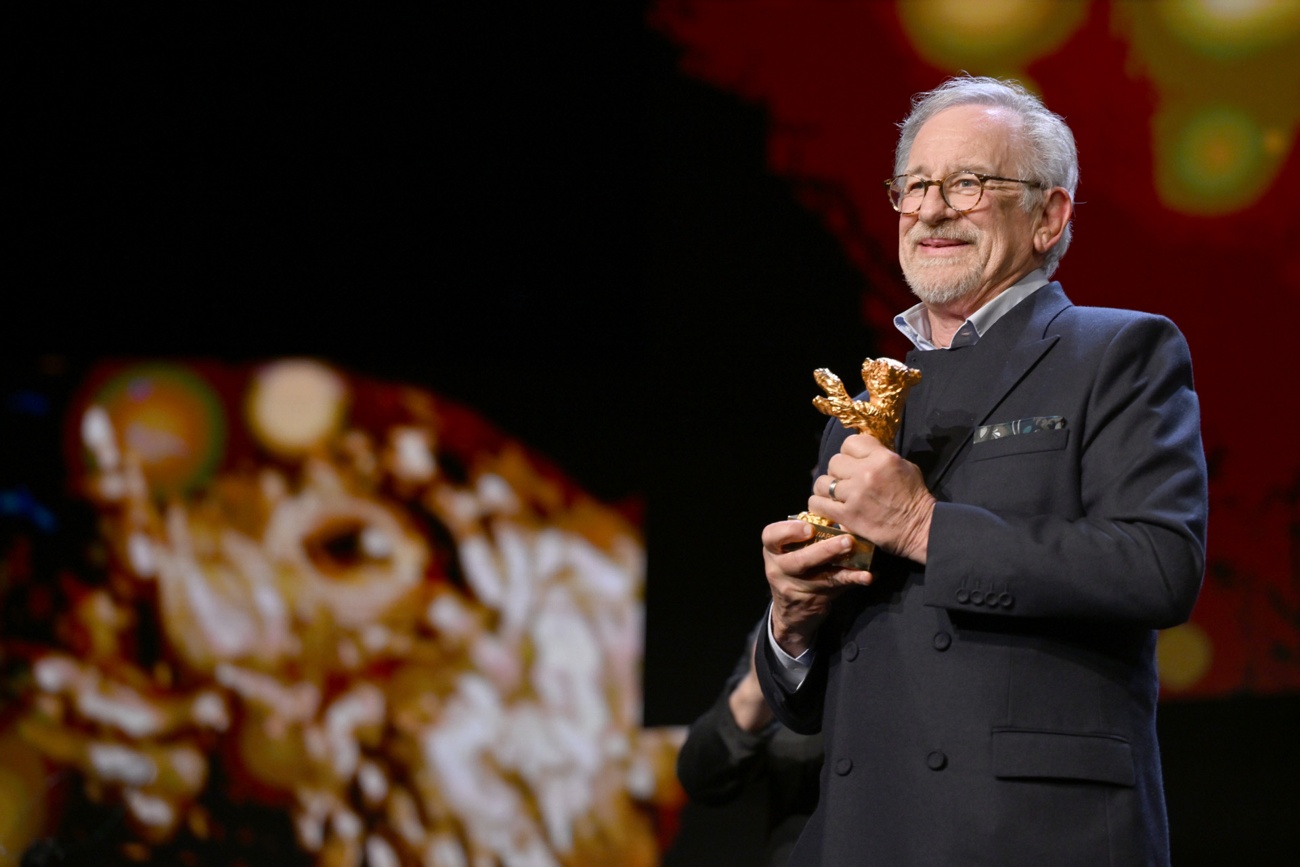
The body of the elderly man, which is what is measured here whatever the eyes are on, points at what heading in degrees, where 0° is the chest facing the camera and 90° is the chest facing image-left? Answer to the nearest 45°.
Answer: approximately 45°

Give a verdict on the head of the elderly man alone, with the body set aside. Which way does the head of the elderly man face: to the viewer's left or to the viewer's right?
to the viewer's left
